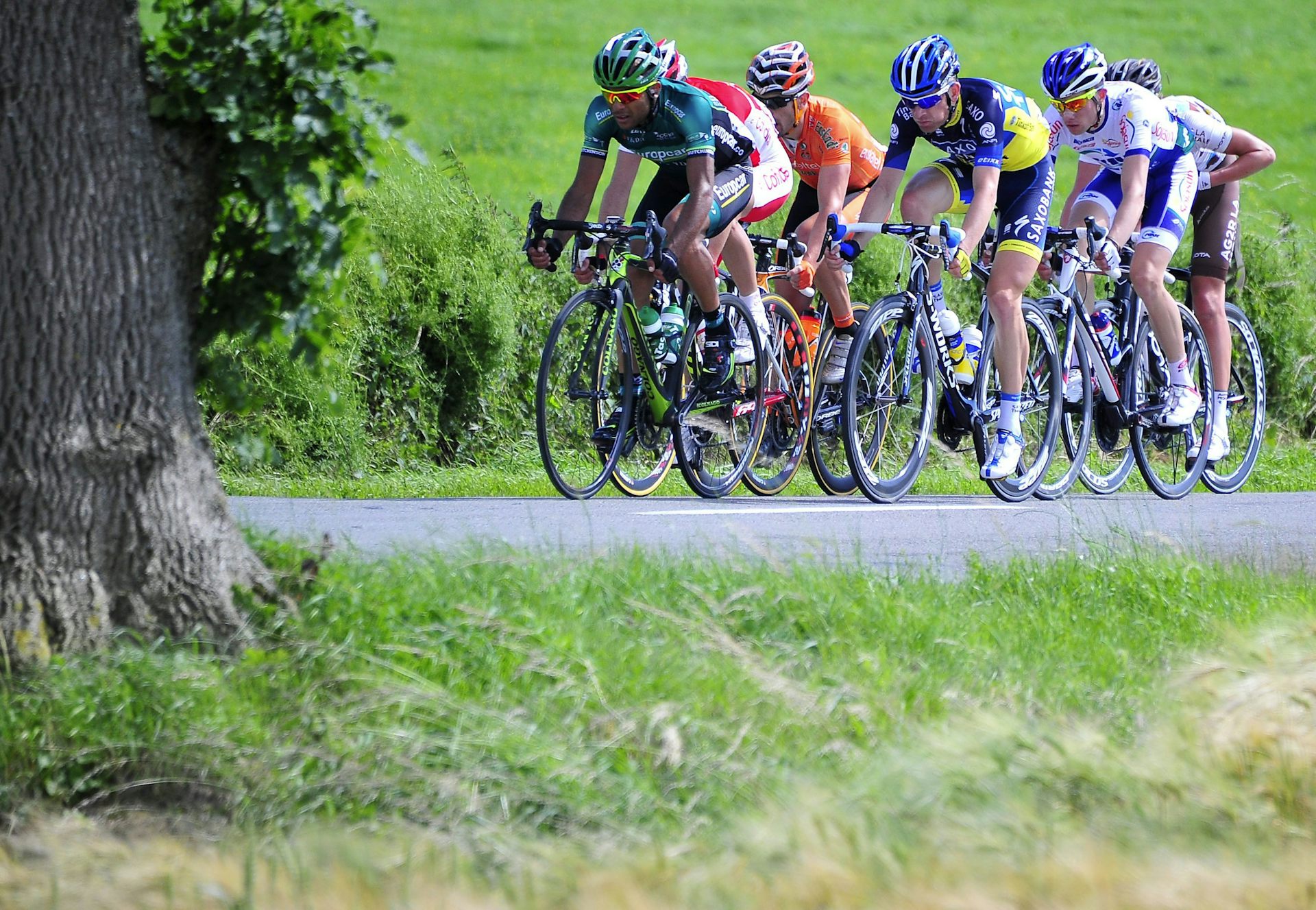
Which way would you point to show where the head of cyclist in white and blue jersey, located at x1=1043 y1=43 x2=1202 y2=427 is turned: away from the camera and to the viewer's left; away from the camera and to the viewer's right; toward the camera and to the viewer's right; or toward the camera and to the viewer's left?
toward the camera and to the viewer's left

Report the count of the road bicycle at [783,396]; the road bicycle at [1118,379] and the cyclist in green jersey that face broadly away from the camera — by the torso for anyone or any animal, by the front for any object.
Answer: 0

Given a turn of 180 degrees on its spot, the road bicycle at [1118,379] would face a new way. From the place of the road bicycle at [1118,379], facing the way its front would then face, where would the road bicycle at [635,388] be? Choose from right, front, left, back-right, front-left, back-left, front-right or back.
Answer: back

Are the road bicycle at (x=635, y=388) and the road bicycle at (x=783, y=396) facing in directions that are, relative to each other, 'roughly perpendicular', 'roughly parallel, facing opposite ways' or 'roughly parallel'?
roughly parallel

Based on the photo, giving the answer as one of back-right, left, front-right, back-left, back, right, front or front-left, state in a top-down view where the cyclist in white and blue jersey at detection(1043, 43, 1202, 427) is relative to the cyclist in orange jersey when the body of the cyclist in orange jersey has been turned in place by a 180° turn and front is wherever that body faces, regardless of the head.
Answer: front-right

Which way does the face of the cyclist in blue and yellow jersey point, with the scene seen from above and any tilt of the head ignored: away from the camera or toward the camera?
toward the camera

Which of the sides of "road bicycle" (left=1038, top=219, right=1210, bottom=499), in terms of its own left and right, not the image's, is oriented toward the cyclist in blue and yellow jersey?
front

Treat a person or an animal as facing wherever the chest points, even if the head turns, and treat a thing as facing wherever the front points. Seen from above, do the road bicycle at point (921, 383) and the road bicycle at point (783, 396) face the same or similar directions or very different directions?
same or similar directions

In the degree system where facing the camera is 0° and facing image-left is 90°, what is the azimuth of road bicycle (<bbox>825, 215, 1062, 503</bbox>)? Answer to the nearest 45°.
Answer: approximately 45°

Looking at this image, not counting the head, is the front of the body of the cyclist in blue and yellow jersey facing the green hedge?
no

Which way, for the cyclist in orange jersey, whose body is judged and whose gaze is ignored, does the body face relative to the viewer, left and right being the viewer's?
facing the viewer and to the left of the viewer

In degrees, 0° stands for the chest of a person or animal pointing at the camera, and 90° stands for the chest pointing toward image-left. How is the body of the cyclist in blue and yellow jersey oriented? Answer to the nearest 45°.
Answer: approximately 45°

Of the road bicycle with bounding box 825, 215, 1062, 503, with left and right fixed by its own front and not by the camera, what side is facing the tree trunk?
front
